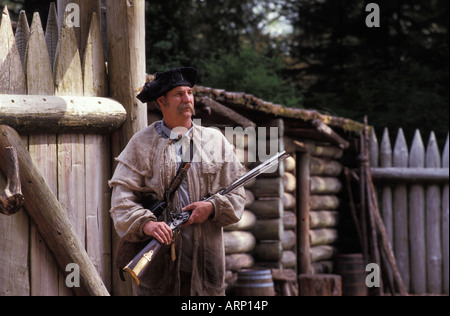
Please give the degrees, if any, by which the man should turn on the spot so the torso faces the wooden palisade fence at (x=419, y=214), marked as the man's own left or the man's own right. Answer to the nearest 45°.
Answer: approximately 135° to the man's own left

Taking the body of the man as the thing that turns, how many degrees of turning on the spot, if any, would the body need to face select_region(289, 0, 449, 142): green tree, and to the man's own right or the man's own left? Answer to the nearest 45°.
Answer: approximately 180°

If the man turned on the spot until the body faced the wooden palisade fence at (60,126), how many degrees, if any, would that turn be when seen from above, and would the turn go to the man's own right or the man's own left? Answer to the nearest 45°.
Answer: approximately 135° to the man's own right

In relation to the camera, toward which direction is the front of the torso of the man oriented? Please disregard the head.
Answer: toward the camera

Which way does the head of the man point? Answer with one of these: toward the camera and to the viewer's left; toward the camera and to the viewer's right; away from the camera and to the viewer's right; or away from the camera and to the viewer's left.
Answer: toward the camera and to the viewer's right
